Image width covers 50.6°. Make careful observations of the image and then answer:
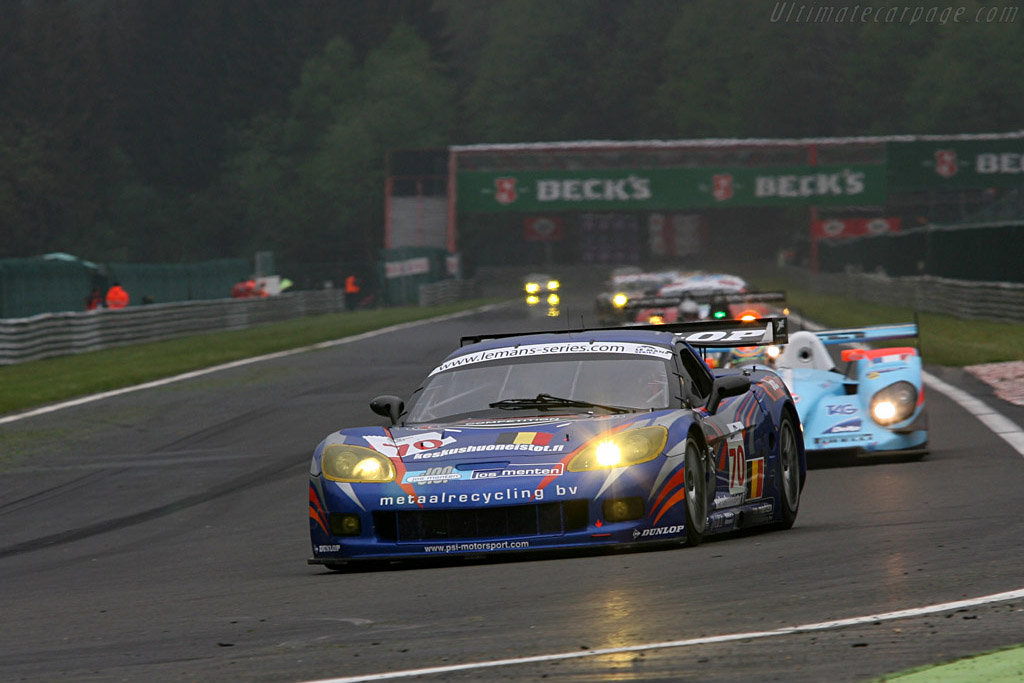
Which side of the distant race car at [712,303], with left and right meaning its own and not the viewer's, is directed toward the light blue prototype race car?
front

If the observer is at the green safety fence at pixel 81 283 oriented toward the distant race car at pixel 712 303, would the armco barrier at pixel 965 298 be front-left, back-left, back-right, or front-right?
front-left

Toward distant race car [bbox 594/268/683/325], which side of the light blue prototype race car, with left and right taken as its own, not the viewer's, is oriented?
back

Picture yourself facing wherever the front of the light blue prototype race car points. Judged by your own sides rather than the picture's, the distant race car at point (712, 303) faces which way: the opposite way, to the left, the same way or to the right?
the same way

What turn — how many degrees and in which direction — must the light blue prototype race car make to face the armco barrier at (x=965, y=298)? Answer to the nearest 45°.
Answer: approximately 180°

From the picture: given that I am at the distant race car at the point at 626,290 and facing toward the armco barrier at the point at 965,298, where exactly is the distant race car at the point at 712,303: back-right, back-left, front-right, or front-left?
front-right

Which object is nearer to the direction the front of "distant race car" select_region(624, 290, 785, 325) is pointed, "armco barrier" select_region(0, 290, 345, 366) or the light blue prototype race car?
the light blue prototype race car

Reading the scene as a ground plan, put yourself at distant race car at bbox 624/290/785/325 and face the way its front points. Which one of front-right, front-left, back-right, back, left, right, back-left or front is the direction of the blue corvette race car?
front

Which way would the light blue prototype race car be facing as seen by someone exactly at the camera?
facing the viewer

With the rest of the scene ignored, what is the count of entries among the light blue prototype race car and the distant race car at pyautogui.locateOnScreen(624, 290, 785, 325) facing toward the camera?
2

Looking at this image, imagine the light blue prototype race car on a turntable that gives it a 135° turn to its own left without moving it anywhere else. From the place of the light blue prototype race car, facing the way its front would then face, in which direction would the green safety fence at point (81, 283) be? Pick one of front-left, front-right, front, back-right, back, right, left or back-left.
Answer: left

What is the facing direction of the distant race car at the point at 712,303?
toward the camera

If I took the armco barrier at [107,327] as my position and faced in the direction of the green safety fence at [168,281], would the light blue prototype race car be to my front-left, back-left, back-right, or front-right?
back-right

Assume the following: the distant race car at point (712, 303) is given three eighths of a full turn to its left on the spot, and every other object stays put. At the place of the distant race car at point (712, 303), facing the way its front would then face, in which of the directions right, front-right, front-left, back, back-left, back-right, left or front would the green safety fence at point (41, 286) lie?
left
